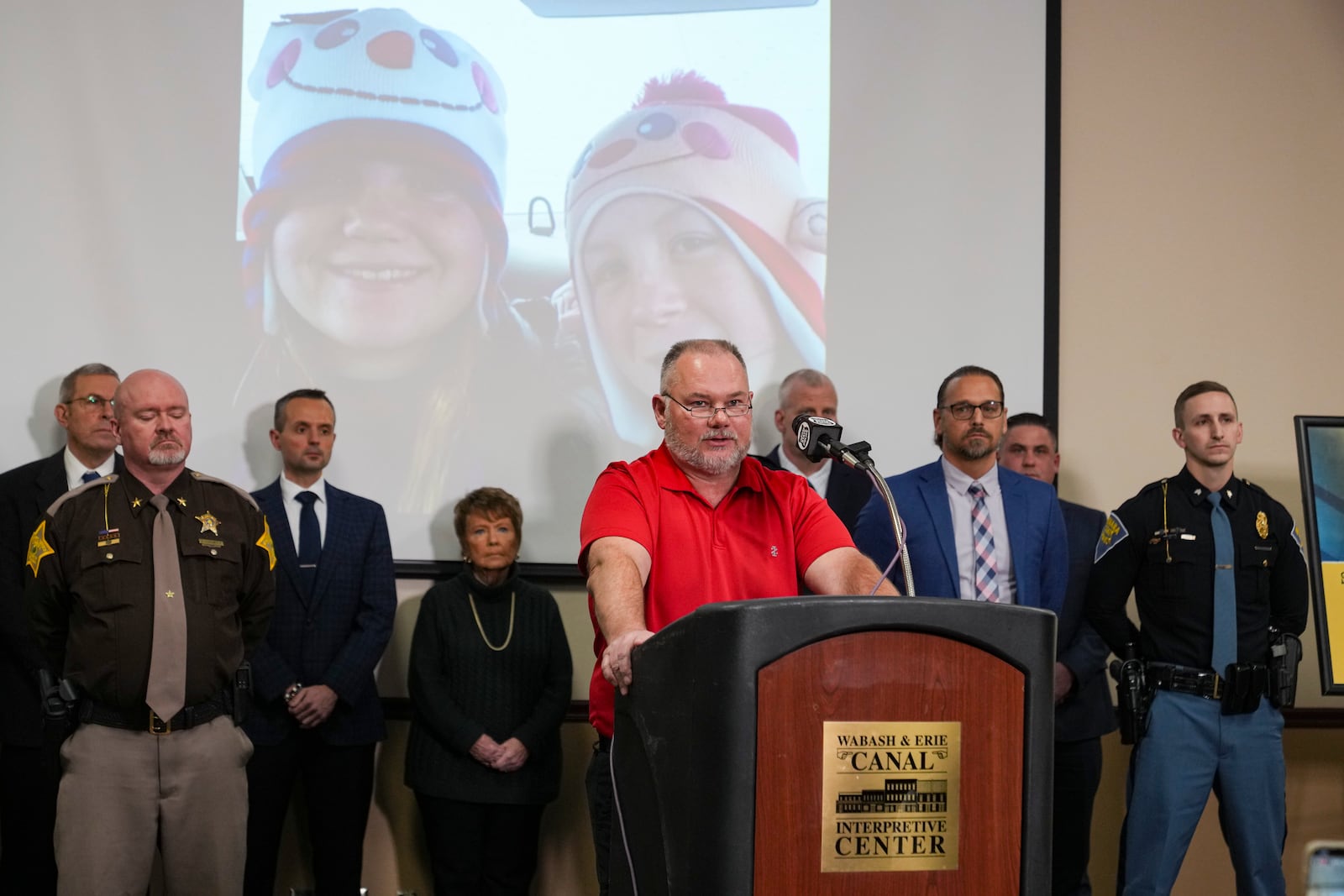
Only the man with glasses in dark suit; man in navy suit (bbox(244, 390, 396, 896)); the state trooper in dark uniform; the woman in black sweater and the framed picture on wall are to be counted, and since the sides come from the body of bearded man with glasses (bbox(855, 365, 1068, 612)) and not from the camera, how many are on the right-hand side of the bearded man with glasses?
3

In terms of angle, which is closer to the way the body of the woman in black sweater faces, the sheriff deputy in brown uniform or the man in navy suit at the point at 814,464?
the sheriff deputy in brown uniform

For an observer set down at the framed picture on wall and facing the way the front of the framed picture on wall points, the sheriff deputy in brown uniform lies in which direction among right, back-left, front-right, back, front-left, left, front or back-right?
front-right

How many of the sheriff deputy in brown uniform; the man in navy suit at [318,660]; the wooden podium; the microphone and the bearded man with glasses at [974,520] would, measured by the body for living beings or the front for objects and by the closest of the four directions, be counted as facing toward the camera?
4

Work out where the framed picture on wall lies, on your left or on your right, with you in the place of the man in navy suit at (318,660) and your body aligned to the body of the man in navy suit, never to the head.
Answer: on your left

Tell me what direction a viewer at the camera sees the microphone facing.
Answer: facing away from the viewer and to the left of the viewer

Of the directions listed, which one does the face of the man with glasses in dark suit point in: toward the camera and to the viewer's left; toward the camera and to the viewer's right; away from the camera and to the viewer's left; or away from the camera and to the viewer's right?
toward the camera and to the viewer's right

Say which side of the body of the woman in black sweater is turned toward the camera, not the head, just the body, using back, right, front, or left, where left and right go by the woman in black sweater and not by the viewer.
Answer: front

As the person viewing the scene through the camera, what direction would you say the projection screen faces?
facing the viewer

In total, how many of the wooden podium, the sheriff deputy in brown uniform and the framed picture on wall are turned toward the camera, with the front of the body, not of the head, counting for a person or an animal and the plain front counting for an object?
3

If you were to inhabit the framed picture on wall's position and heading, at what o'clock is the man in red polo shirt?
The man in red polo shirt is roughly at 1 o'clock from the framed picture on wall.

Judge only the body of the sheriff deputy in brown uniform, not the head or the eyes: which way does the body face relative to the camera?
toward the camera

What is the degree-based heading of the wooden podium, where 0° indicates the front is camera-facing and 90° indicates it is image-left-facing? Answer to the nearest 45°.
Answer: approximately 0°
